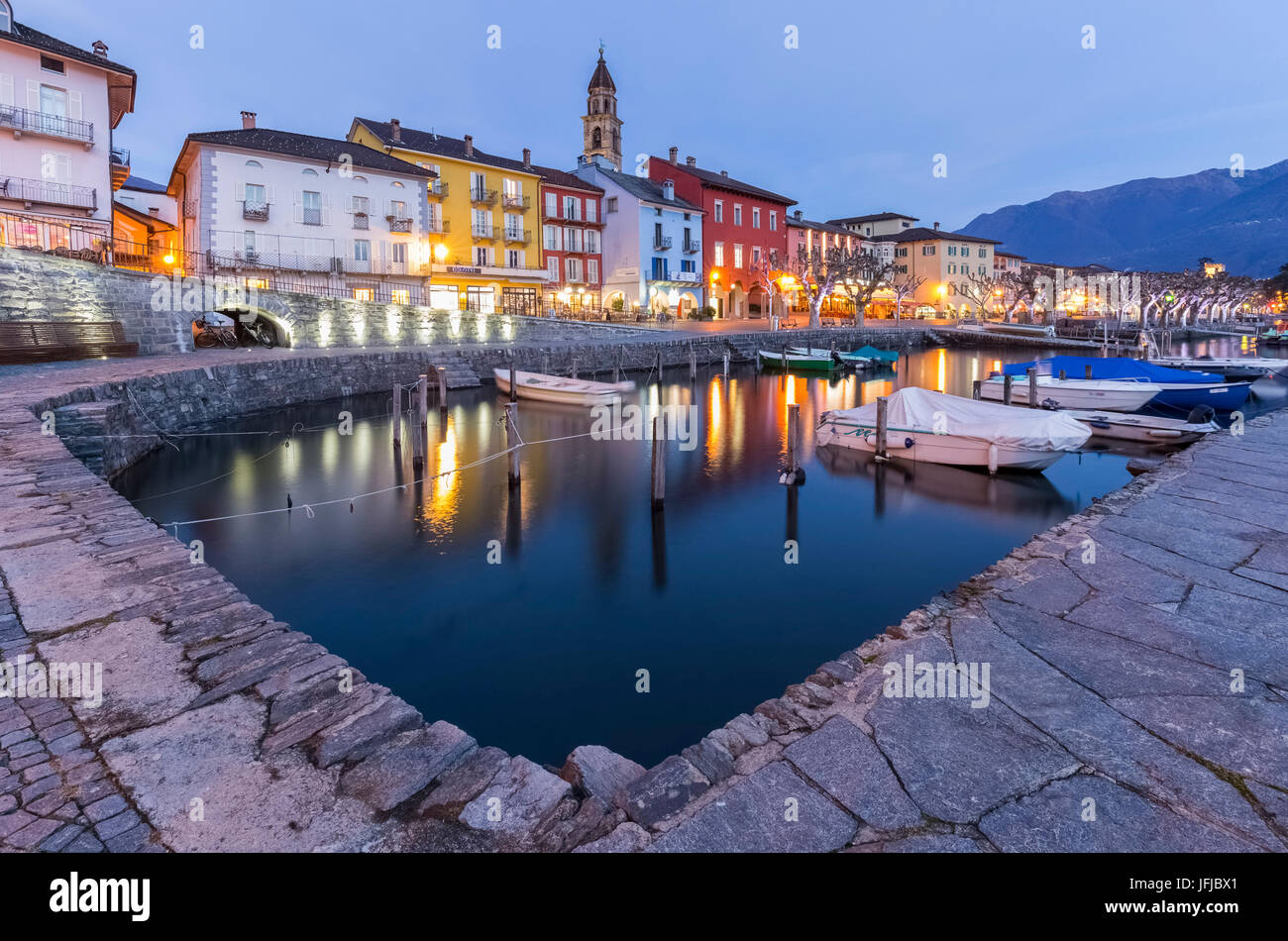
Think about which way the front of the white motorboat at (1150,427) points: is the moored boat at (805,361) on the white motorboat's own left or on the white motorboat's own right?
on the white motorboat's own right

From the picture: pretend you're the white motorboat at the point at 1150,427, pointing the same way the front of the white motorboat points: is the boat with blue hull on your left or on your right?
on your right

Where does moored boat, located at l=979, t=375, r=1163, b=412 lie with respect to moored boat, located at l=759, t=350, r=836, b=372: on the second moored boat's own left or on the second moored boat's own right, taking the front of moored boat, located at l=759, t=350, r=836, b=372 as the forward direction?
on the second moored boat's own left

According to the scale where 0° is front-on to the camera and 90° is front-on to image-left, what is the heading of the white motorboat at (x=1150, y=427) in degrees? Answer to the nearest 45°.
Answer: approximately 90°

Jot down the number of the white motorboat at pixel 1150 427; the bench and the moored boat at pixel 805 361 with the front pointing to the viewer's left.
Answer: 2

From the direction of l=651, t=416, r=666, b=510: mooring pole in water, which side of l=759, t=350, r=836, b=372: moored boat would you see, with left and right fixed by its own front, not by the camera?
left

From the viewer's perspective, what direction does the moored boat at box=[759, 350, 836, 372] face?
to the viewer's left

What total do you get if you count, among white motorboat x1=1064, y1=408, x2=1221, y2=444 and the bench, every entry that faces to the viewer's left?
1

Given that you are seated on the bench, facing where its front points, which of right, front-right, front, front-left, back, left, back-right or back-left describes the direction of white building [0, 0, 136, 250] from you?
back-left
